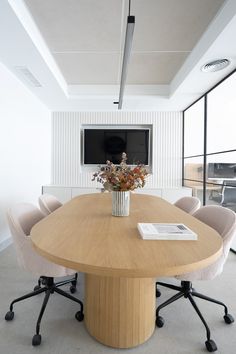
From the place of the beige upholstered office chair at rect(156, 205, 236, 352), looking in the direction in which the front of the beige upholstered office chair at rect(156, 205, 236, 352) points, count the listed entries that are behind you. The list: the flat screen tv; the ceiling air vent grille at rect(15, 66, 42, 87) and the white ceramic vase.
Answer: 0

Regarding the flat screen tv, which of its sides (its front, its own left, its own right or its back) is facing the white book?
front

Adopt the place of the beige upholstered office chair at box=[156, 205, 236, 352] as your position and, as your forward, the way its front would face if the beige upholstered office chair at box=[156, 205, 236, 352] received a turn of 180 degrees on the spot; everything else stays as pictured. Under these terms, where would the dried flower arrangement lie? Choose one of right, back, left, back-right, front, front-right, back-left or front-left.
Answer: back

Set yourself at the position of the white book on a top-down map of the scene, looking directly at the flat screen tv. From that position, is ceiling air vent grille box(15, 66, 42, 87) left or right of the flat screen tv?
left

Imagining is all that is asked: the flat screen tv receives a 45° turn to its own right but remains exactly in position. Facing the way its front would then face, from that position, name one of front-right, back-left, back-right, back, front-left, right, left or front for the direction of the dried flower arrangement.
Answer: front-left

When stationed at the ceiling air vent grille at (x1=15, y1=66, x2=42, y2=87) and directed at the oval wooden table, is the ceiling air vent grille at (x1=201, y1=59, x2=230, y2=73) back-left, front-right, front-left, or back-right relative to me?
front-left

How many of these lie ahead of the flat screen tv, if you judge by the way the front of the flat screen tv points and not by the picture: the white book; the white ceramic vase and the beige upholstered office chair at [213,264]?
3

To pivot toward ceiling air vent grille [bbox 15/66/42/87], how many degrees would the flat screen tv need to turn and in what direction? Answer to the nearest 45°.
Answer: approximately 45° to its right

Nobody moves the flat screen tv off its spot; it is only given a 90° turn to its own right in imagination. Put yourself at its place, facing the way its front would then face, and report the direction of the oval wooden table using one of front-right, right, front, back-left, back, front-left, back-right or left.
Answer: left

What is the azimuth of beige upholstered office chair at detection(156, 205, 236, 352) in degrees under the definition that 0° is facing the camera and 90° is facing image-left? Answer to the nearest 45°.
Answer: approximately 90°

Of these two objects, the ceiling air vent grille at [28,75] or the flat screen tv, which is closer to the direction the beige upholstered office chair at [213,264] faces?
the ceiling air vent grille

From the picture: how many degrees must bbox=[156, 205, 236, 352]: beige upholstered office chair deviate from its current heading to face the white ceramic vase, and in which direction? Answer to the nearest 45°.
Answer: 0° — it already faces it

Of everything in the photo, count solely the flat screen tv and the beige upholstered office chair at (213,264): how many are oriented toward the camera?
1

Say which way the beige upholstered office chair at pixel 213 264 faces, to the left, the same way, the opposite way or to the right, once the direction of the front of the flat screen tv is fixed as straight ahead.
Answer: to the right

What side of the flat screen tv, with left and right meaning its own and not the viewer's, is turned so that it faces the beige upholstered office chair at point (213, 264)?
front

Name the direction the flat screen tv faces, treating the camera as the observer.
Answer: facing the viewer
